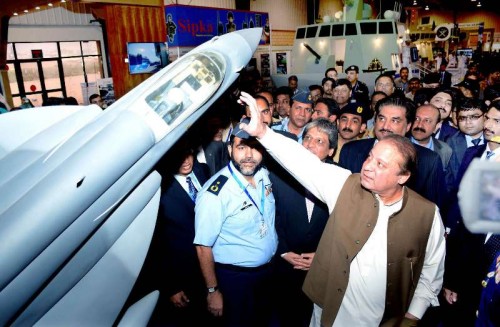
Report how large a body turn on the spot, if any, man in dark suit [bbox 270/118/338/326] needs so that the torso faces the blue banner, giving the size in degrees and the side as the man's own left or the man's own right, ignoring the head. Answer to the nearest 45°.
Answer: approximately 180°

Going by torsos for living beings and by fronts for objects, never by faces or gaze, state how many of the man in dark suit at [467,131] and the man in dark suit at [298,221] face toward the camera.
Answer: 2

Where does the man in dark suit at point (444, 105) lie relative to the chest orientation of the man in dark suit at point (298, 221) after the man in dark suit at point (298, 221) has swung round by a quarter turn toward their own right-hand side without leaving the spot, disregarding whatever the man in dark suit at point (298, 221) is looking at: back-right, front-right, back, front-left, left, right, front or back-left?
back-right

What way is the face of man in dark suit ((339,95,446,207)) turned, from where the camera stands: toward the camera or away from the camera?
toward the camera

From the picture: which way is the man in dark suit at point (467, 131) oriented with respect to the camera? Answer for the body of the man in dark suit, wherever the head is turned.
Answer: toward the camera

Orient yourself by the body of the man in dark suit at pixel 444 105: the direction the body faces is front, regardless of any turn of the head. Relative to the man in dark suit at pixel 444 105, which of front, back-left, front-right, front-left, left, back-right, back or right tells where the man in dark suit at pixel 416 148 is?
front-left

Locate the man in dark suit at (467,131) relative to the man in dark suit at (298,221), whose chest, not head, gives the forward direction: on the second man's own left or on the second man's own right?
on the second man's own left

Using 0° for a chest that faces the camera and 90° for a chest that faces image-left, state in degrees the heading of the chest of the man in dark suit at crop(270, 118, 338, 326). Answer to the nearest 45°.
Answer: approximately 0°

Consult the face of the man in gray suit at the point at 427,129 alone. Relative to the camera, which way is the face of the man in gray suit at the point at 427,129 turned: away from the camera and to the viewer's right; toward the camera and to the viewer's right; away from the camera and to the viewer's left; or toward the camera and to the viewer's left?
toward the camera and to the viewer's left

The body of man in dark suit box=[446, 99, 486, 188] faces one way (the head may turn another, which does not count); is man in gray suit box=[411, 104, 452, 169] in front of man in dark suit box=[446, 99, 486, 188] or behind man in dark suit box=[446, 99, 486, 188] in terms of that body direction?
in front

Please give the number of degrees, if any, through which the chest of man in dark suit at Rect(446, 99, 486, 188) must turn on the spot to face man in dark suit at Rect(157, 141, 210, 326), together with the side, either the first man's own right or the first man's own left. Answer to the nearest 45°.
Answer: approximately 45° to the first man's own right

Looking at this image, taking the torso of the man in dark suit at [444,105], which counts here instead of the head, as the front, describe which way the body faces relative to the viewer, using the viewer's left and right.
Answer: facing the viewer and to the left of the viewer

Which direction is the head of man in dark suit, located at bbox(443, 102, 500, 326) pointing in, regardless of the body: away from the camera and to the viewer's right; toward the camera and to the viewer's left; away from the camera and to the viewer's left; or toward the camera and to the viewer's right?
toward the camera and to the viewer's left

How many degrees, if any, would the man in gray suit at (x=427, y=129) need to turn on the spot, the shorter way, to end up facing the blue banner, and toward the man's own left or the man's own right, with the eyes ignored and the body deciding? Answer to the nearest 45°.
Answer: approximately 90° to the man's own right
